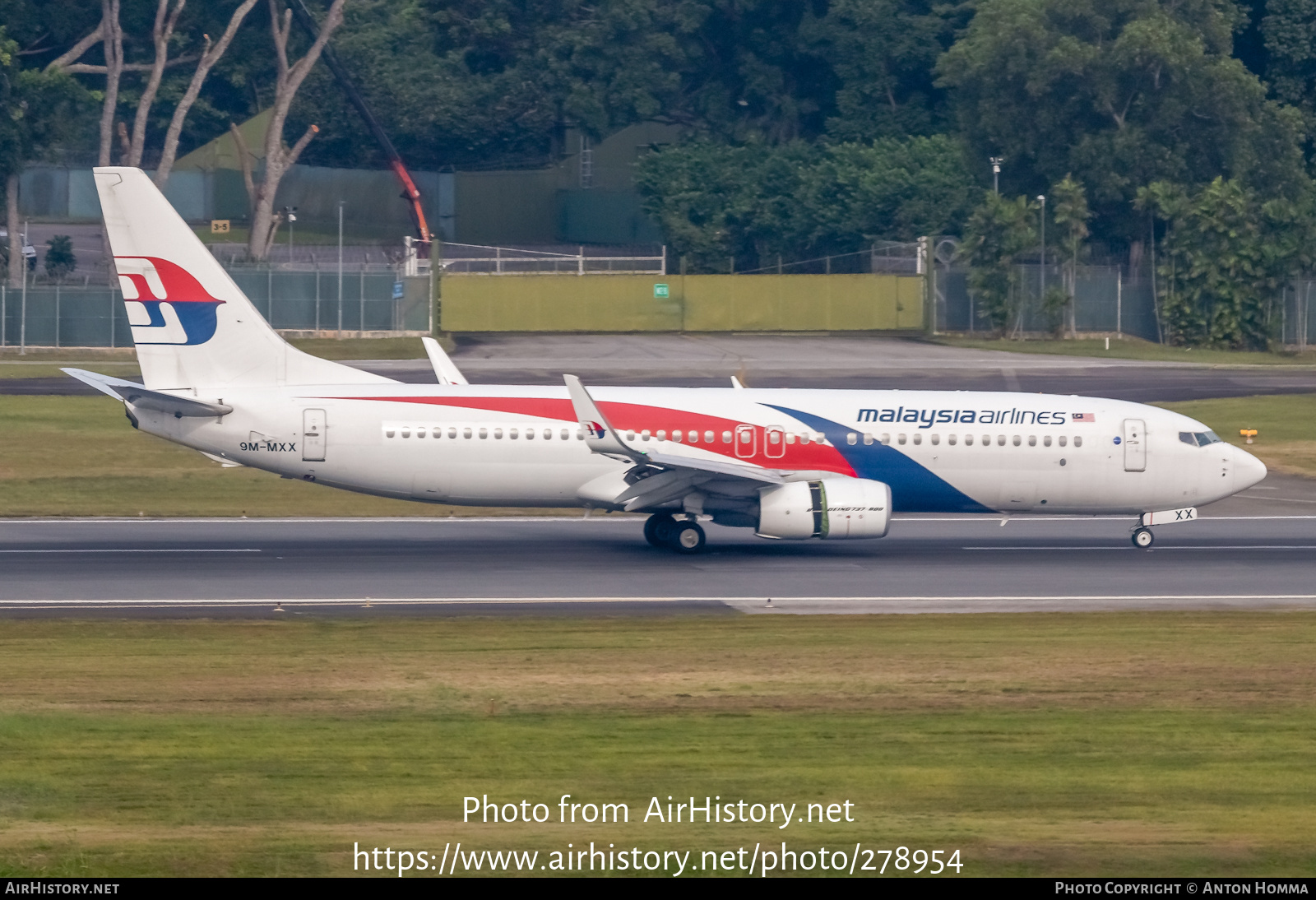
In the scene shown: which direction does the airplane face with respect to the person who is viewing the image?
facing to the right of the viewer
